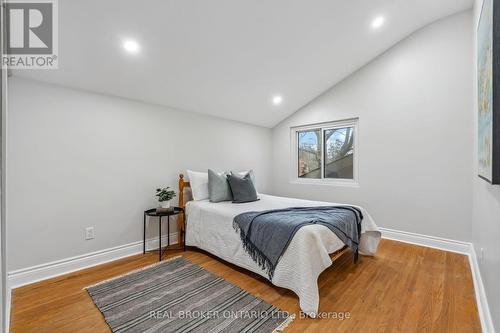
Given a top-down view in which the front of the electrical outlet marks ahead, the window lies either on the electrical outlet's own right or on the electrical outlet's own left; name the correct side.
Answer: on the electrical outlet's own left

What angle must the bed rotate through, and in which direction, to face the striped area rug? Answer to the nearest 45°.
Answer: approximately 90° to its right

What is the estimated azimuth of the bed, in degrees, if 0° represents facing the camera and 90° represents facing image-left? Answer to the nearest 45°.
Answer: approximately 315°

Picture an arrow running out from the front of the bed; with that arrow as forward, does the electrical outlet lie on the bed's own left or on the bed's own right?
on the bed's own right

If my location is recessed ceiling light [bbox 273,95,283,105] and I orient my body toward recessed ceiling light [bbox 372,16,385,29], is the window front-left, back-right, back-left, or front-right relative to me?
front-left

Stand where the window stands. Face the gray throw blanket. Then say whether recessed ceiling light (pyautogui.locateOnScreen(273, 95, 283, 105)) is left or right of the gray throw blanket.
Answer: right

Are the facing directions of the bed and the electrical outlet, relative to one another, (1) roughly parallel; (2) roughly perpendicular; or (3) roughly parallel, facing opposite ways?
roughly parallel

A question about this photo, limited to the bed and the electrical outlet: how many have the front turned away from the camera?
0
